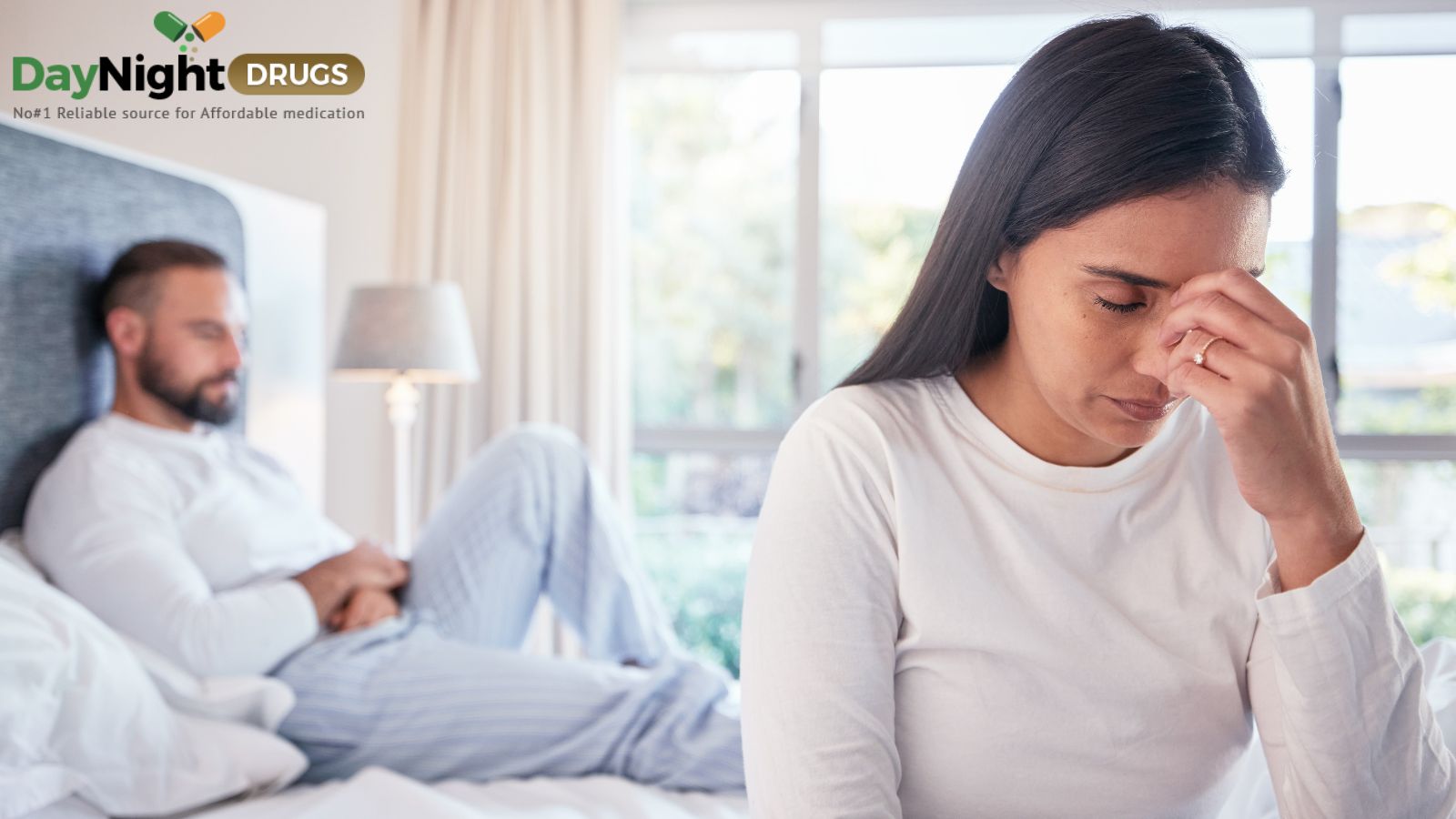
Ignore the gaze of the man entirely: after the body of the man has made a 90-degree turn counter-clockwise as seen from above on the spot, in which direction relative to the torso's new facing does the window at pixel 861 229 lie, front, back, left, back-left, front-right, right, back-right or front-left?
front-right

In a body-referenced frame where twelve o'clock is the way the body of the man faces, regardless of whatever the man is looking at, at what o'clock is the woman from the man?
The woman is roughly at 2 o'clock from the man.

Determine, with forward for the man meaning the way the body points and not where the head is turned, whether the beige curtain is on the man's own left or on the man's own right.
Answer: on the man's own left

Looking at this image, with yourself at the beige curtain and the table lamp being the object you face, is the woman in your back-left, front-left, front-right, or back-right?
front-left

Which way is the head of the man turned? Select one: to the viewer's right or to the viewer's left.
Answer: to the viewer's right

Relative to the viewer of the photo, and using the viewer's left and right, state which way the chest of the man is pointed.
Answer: facing to the right of the viewer

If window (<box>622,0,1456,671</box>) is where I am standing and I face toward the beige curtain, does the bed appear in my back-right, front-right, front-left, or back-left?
front-left

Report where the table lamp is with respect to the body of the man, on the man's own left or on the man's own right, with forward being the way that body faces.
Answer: on the man's own left
